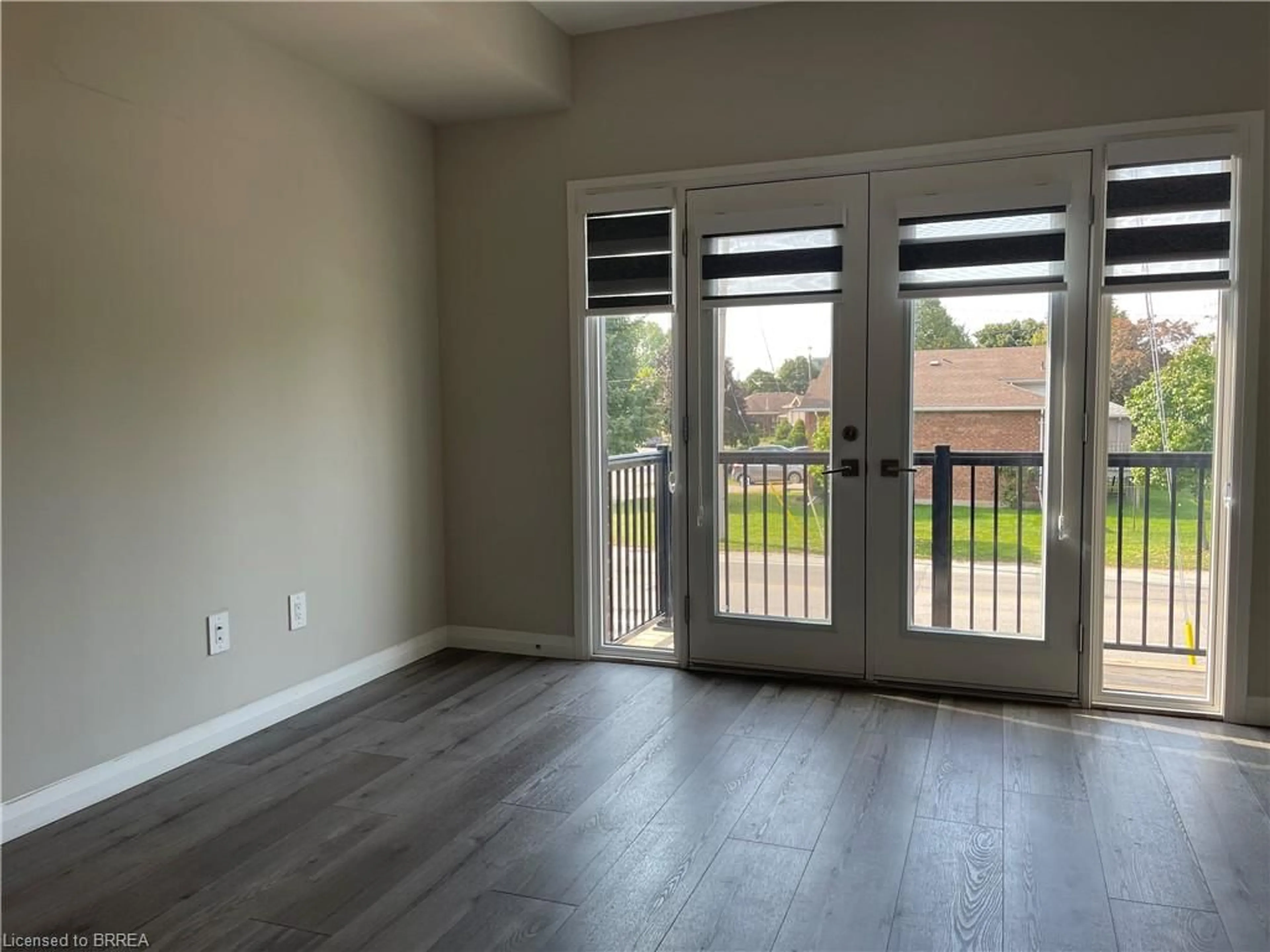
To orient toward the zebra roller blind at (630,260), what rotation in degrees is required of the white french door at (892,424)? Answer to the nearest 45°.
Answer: approximately 90° to its right

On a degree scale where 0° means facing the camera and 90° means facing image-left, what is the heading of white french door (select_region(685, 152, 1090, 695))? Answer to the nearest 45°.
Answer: approximately 0°

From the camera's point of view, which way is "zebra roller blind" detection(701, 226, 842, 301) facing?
toward the camera

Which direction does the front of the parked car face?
to the viewer's left

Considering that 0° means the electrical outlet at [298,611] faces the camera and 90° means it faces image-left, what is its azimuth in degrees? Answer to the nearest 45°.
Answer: approximately 315°

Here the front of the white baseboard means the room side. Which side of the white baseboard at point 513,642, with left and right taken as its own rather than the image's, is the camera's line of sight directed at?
front

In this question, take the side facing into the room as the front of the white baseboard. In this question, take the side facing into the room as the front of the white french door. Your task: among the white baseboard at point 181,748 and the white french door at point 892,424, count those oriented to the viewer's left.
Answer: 0

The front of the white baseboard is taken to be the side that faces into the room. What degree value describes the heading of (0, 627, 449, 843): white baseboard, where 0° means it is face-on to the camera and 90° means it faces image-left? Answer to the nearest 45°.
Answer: approximately 315°

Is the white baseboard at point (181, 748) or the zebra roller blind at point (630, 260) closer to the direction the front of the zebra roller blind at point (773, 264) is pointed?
the white baseboard

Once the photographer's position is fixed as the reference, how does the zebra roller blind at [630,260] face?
facing the viewer
